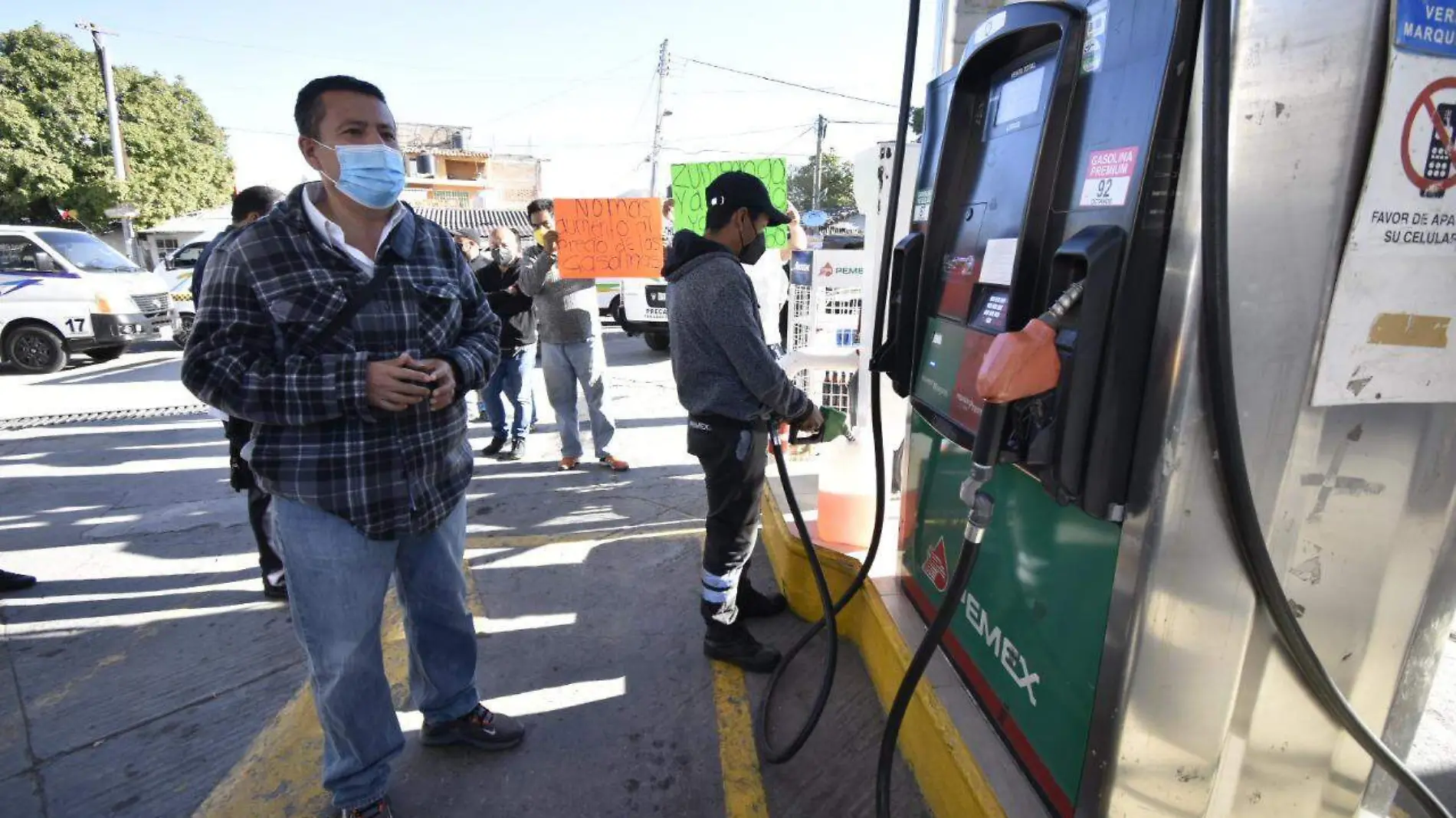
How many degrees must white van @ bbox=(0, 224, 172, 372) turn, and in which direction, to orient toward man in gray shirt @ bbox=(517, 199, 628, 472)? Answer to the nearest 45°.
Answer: approximately 45° to its right

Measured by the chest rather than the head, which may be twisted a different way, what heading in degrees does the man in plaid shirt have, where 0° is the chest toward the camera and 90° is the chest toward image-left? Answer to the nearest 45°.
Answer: approximately 315°

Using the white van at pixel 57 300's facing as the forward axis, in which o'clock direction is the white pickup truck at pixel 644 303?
the white pickup truck at pixel 644 303 is roughly at 12 o'clock from the white van at pixel 57 300.

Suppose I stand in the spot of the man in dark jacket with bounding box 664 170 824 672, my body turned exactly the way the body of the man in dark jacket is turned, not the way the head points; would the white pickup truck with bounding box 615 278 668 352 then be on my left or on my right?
on my left

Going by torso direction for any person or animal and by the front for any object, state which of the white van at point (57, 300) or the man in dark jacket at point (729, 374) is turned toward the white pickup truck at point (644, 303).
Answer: the white van at point (57, 300)

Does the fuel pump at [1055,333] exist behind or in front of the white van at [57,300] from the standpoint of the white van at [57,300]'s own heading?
in front

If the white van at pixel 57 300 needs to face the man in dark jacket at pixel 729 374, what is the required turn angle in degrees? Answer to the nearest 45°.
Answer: approximately 45° to its right

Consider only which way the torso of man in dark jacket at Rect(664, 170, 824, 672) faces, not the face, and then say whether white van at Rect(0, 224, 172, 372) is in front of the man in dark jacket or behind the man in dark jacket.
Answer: behind

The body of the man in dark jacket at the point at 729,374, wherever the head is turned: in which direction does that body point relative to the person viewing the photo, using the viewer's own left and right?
facing to the right of the viewer

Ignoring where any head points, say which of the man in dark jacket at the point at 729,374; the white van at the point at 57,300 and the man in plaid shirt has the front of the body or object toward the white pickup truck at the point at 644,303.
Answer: the white van at the point at 57,300

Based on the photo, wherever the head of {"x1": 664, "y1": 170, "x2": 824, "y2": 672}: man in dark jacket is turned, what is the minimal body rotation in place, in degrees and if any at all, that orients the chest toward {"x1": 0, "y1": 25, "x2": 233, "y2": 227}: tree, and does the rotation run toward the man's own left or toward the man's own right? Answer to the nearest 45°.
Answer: approximately 135° to the man's own left

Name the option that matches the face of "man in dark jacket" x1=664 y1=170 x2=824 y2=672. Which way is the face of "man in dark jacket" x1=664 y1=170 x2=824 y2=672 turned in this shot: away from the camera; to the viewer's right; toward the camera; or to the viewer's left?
to the viewer's right

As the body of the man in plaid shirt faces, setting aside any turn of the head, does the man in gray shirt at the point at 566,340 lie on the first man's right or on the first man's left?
on the first man's left

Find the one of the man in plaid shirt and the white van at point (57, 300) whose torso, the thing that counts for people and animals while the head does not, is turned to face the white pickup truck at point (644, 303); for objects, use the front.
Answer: the white van at point (57, 300)

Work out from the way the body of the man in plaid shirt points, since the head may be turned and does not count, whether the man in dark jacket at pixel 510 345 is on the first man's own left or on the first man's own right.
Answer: on the first man's own left
